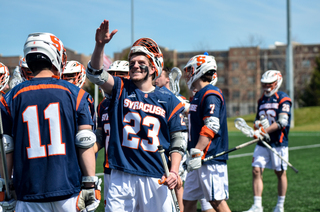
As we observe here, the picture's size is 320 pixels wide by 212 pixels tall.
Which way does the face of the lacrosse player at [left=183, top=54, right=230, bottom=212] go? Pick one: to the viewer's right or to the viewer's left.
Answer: to the viewer's left

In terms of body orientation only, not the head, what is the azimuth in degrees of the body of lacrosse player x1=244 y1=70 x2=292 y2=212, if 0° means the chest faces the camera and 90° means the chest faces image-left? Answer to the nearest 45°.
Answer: approximately 45°

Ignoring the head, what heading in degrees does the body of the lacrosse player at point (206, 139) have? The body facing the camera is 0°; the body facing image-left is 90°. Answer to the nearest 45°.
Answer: approximately 90°

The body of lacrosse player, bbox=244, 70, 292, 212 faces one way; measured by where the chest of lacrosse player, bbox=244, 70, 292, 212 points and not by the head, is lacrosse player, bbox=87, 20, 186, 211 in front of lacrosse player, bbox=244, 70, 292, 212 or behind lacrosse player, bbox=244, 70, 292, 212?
in front
